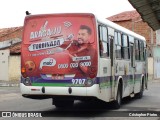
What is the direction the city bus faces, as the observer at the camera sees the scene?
facing away from the viewer and to the right of the viewer
